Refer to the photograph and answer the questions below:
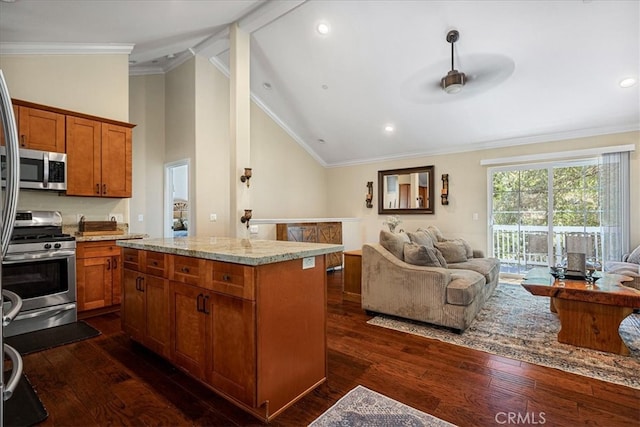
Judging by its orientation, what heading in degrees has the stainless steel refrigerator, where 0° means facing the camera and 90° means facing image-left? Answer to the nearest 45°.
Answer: approximately 270°

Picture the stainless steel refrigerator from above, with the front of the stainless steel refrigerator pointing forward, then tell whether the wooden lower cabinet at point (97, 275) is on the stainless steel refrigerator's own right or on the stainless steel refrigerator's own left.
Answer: on the stainless steel refrigerator's own left

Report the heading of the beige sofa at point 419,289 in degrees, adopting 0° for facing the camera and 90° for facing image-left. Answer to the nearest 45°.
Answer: approximately 315°

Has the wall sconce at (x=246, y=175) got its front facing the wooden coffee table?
yes

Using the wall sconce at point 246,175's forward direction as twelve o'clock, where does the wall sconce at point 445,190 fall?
the wall sconce at point 445,190 is roughly at 10 o'clock from the wall sconce at point 246,175.

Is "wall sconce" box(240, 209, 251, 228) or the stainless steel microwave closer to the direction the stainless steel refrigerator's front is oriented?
the wall sconce

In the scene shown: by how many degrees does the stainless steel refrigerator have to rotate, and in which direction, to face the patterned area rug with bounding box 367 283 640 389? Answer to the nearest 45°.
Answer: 0° — it already faces it
